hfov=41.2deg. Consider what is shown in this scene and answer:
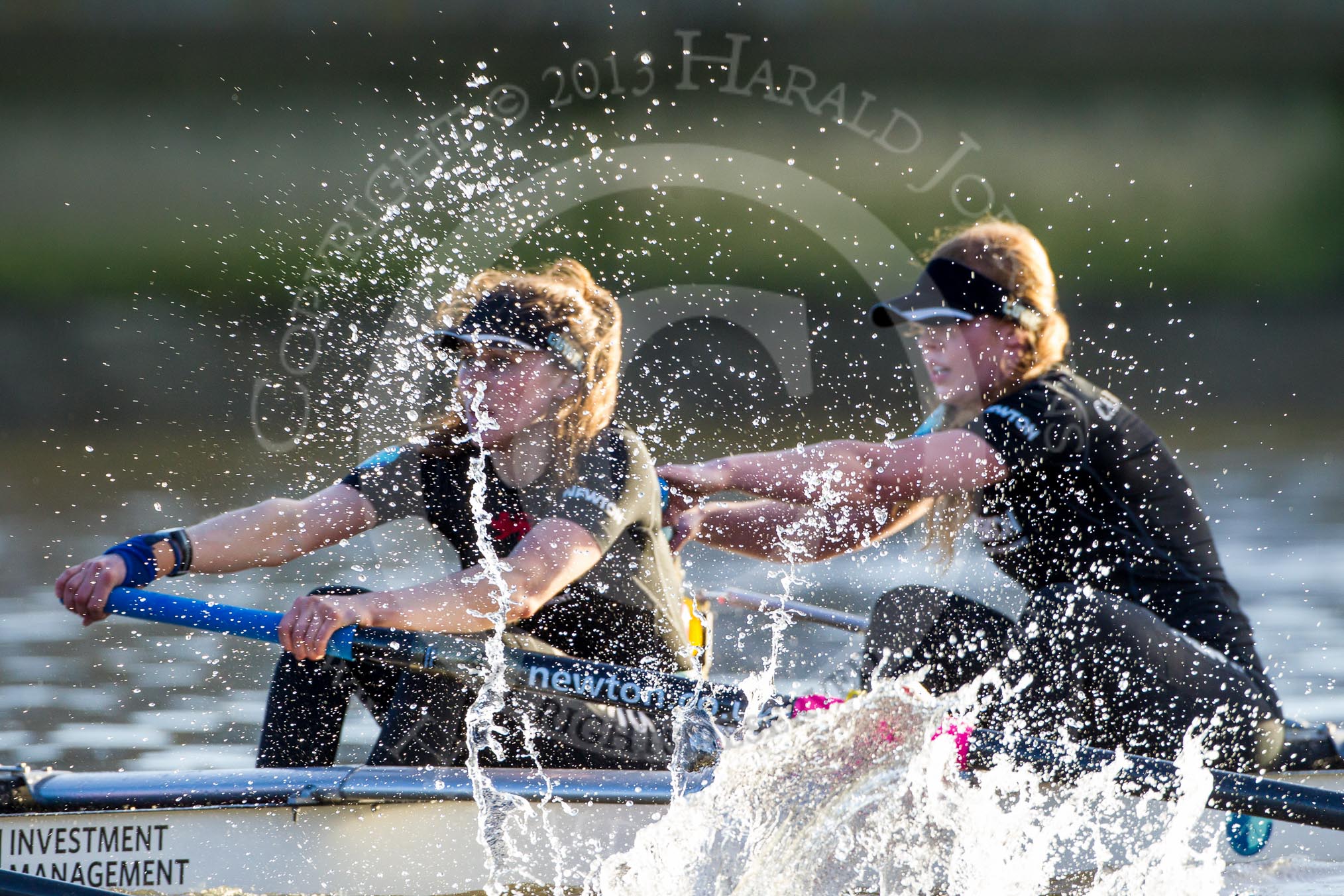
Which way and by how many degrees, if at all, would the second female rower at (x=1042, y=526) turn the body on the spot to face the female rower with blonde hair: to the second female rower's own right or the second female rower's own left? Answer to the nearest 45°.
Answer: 0° — they already face them

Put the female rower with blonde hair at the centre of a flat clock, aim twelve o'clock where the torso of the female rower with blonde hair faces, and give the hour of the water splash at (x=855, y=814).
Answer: The water splash is roughly at 8 o'clock from the female rower with blonde hair.

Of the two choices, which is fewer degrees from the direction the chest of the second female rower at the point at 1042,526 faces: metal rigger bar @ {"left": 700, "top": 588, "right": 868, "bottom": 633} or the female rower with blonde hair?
the female rower with blonde hair

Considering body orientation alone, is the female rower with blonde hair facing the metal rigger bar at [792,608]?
no

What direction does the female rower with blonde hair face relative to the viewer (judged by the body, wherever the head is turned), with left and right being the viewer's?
facing the viewer and to the left of the viewer

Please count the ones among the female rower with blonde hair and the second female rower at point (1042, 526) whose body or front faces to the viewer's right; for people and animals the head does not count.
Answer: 0

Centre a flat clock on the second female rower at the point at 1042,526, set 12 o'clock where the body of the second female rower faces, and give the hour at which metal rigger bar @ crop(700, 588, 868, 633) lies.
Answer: The metal rigger bar is roughly at 2 o'clock from the second female rower.

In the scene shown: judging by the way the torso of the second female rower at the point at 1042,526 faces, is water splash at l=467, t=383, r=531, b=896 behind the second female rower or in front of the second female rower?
in front

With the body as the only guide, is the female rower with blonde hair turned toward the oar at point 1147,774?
no

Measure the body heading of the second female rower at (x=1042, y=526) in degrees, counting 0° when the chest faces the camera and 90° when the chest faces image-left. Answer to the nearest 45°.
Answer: approximately 90°
